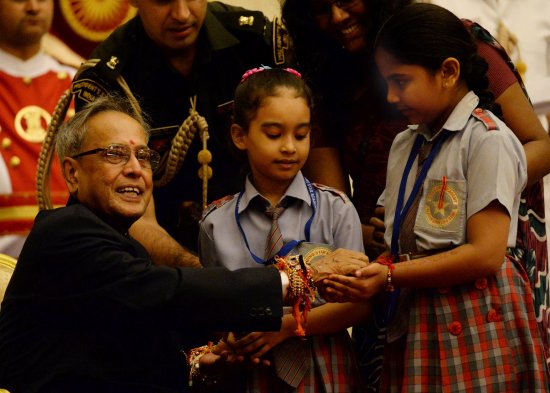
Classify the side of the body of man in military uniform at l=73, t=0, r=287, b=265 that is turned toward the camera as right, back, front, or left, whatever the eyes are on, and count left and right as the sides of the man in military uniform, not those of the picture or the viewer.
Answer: front
